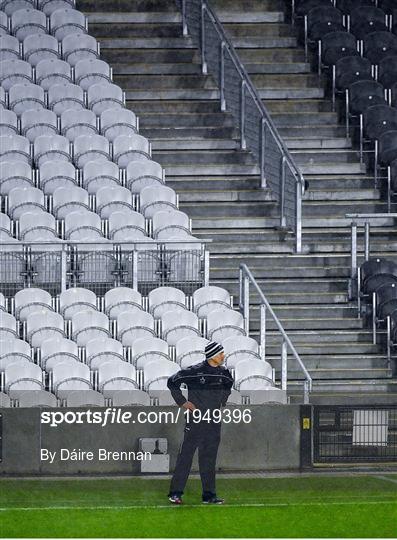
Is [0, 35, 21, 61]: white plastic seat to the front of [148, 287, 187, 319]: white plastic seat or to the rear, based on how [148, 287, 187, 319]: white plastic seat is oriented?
to the rear

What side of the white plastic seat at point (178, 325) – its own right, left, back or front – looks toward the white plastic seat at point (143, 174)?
back

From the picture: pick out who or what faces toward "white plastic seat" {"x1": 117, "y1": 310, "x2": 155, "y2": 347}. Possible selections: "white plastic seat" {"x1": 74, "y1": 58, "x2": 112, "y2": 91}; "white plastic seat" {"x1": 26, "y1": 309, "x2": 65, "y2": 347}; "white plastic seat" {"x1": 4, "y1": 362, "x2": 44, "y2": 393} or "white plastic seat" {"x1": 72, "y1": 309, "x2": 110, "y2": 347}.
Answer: "white plastic seat" {"x1": 74, "y1": 58, "x2": 112, "y2": 91}

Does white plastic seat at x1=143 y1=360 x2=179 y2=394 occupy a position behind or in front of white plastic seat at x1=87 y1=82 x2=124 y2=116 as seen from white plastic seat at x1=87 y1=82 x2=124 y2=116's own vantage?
in front

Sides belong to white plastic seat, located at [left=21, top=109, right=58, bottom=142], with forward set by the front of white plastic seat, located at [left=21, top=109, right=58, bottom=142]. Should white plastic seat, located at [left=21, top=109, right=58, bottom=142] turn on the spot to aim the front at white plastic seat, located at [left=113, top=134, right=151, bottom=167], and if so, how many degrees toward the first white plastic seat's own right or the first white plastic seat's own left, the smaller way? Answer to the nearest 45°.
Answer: approximately 90° to the first white plastic seat's own left

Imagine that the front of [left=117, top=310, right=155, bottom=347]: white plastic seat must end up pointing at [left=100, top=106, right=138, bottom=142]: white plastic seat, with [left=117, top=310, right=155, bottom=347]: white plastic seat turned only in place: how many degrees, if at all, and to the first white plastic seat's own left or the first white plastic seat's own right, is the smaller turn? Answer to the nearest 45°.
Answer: approximately 180°
